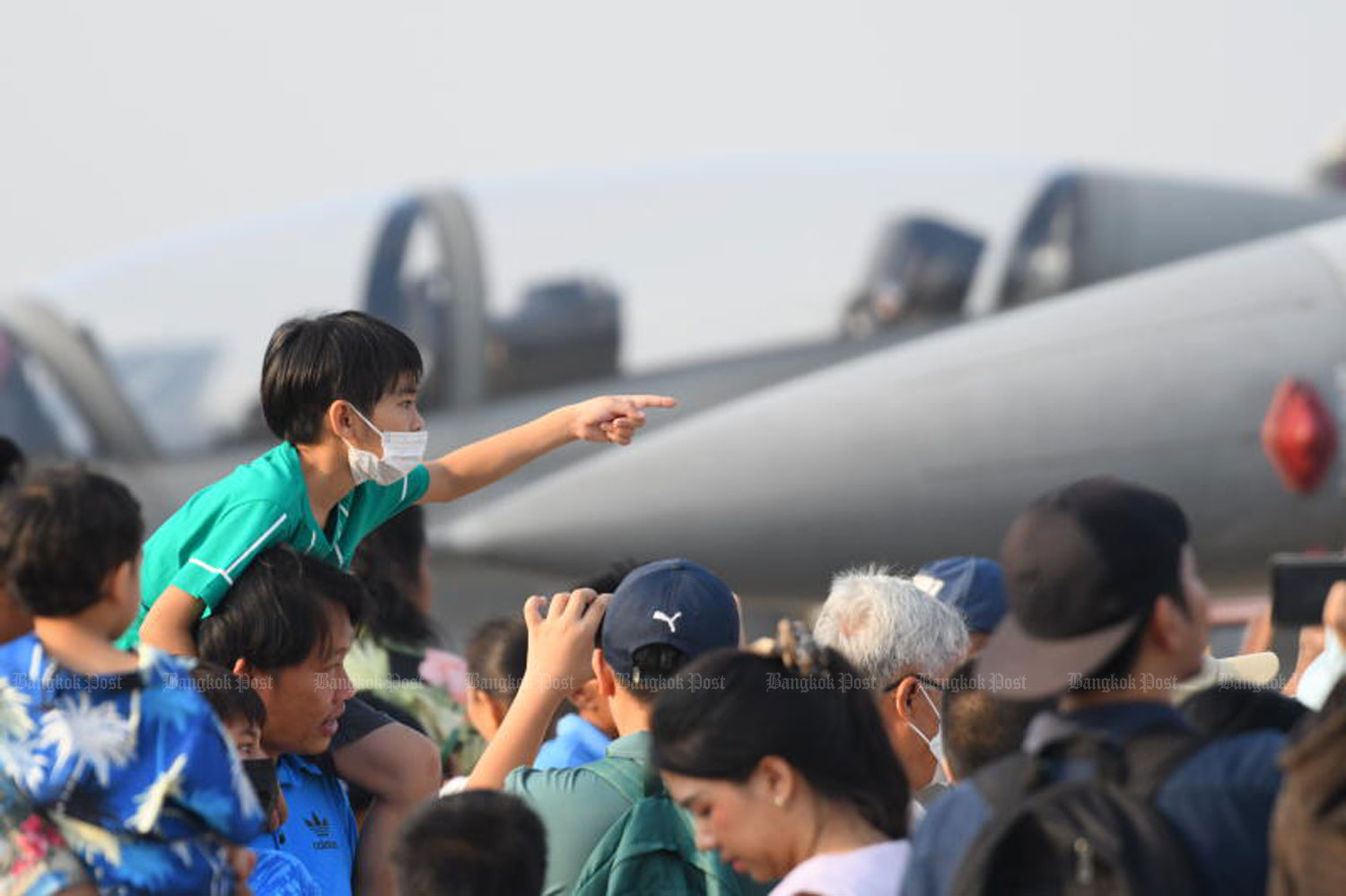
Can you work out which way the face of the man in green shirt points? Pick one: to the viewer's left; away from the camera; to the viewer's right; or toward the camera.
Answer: away from the camera

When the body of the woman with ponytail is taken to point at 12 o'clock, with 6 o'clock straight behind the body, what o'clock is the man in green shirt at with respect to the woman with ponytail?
The man in green shirt is roughly at 2 o'clock from the woman with ponytail.

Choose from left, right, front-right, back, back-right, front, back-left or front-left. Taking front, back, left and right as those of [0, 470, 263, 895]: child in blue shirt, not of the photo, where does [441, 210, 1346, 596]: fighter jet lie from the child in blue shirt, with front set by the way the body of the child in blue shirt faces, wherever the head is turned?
front

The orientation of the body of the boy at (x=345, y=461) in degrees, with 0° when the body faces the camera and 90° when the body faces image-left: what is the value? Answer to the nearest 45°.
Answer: approximately 270°

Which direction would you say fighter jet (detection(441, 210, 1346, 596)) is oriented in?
to the viewer's left

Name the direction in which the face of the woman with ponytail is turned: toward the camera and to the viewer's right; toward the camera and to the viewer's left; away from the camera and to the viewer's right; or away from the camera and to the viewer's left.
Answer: toward the camera and to the viewer's left

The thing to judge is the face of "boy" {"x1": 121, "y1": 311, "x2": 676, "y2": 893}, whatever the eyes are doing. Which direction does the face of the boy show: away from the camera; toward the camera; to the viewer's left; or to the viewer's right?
to the viewer's right

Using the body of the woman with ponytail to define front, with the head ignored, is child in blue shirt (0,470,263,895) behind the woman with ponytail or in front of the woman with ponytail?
in front

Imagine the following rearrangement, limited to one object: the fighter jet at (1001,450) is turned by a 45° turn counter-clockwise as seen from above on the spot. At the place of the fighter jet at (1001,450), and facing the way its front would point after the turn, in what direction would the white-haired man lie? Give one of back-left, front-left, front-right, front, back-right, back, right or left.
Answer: front-left

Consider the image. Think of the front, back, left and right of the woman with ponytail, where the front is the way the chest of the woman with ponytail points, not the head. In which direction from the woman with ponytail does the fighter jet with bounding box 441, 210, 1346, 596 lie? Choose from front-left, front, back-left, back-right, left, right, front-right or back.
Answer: right

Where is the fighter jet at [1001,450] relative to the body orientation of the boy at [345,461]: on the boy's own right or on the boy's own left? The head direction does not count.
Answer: on the boy's own left

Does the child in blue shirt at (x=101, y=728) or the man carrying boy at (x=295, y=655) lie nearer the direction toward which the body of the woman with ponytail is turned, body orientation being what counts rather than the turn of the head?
the child in blue shirt

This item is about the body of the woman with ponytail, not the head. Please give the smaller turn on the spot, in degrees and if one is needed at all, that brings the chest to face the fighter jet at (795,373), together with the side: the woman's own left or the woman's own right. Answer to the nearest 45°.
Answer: approximately 90° to the woman's own right

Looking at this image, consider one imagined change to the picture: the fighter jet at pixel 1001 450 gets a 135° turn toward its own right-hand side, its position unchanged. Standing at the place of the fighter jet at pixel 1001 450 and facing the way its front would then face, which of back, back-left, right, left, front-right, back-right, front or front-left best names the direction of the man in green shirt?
back-right

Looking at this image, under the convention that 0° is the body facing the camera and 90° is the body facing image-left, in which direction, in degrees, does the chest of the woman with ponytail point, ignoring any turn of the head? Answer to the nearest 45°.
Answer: approximately 90°
